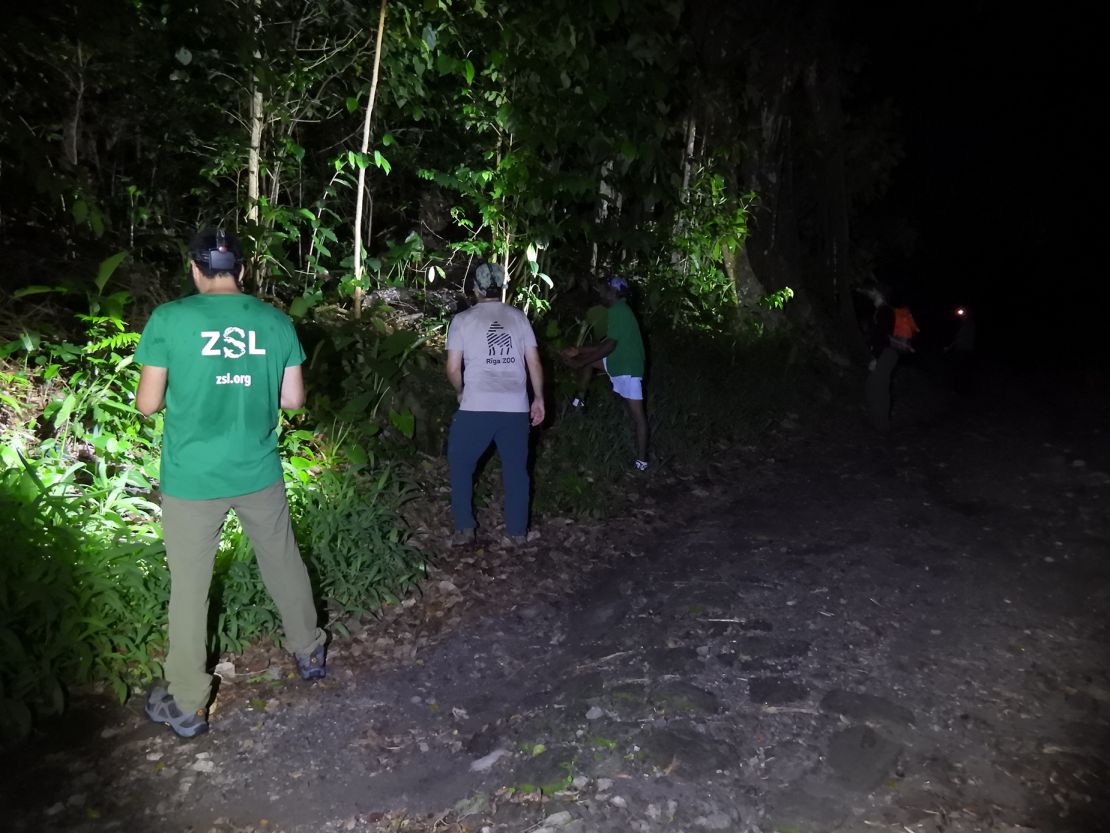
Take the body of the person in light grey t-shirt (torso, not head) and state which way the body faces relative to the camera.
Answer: away from the camera

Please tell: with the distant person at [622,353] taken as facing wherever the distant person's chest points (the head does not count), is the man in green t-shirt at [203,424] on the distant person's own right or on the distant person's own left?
on the distant person's own left

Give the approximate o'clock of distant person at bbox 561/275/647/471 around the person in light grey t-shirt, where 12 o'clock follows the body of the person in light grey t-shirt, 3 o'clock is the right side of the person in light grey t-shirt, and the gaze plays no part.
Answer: The distant person is roughly at 1 o'clock from the person in light grey t-shirt.

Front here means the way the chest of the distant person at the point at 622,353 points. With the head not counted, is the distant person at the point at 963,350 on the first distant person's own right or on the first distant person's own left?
on the first distant person's own right

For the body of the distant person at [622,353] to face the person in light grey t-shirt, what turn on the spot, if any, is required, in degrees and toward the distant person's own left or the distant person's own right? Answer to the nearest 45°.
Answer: approximately 90° to the distant person's own left

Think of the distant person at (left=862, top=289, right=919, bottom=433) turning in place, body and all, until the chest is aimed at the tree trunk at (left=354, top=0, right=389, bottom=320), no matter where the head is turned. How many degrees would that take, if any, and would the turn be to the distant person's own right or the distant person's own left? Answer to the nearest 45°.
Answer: approximately 45° to the distant person's own left

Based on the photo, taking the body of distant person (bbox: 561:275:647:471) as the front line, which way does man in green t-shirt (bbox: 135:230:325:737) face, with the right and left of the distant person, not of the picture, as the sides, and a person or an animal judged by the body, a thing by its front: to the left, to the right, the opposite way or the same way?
to the right

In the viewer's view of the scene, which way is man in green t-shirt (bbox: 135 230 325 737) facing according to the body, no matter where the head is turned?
away from the camera

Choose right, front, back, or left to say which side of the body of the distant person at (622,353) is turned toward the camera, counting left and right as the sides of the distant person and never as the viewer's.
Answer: left

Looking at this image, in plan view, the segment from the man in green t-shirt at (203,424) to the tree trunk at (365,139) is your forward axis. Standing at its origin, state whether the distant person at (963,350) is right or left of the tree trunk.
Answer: right

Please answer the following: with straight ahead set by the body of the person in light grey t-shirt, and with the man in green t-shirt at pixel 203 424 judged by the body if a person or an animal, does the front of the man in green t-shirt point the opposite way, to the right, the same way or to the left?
the same way

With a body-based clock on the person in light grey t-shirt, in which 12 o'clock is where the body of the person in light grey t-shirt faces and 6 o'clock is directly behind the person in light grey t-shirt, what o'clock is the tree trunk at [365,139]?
The tree trunk is roughly at 11 o'clock from the person in light grey t-shirt.

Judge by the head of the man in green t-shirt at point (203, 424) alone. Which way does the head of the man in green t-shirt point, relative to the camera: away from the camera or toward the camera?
away from the camera

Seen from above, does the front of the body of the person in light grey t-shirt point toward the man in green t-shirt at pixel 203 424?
no

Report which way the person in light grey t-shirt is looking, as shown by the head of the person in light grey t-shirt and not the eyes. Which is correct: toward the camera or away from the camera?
away from the camera

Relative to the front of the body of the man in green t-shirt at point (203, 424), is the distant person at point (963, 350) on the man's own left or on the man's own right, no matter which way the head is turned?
on the man's own right
